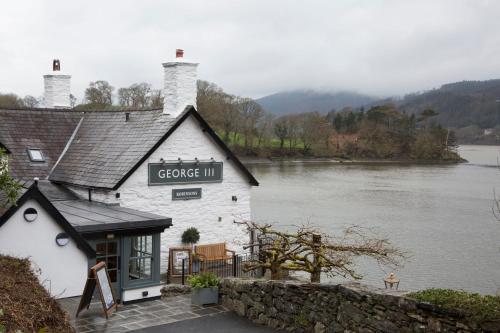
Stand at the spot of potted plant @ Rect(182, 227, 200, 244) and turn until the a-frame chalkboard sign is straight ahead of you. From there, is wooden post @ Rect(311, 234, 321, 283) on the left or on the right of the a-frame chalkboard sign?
left

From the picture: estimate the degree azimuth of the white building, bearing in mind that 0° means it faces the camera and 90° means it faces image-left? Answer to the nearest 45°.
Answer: approximately 315°

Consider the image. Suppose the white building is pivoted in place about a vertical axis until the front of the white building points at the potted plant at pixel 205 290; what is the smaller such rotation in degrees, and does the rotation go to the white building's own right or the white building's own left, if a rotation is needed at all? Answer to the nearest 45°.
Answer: approximately 45° to the white building's own right

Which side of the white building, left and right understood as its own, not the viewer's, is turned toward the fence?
front

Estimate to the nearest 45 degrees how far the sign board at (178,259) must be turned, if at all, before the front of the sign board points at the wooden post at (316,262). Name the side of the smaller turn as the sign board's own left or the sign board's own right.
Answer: approximately 45° to the sign board's own left

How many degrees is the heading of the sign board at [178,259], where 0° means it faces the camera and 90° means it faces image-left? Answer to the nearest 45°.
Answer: approximately 0°

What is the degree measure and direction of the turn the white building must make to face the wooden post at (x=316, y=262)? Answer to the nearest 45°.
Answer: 0° — it already faces it

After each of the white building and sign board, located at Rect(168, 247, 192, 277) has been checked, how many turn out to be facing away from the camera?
0

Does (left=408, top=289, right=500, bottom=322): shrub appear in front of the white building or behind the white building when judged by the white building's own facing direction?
in front
